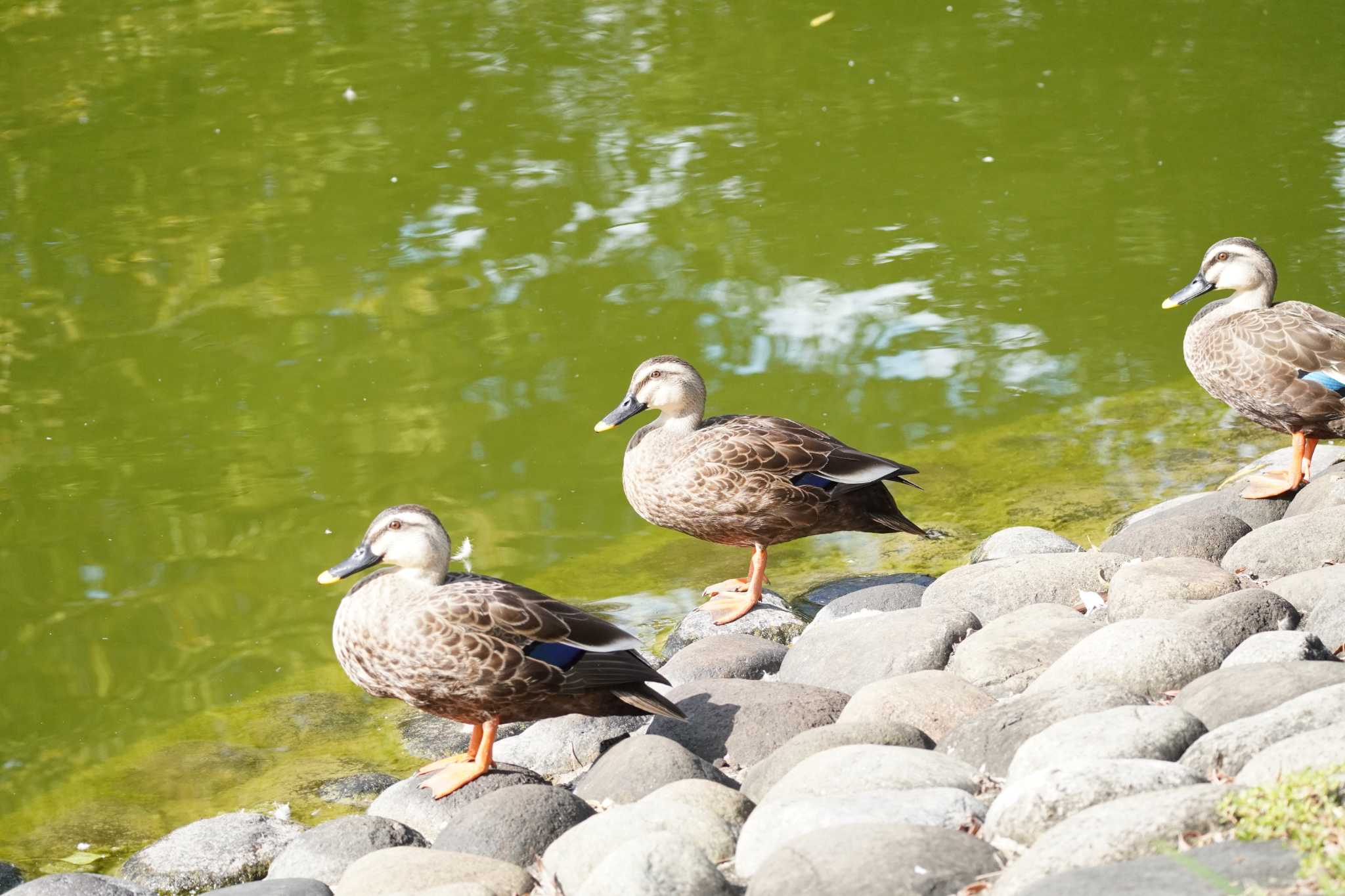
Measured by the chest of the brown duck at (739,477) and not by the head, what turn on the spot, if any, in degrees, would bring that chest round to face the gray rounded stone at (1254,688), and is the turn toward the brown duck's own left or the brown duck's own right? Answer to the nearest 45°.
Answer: approximately 135° to the brown duck's own left

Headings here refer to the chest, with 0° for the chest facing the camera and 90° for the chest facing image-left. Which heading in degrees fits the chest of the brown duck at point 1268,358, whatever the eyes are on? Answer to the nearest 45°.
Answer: approximately 90°

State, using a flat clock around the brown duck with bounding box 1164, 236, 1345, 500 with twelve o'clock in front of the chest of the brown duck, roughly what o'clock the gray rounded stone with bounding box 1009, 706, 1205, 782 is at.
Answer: The gray rounded stone is roughly at 9 o'clock from the brown duck.

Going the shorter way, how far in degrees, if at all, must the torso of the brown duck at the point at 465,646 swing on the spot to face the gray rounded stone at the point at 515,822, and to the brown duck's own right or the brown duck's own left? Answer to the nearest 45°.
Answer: approximately 90° to the brown duck's own left

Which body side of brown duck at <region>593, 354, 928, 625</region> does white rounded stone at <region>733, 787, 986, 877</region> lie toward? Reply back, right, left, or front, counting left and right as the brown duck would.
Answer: left

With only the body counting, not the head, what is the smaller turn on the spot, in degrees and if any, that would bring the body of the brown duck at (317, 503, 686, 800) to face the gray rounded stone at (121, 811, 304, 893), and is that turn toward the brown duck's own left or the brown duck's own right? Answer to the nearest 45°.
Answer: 0° — it already faces it

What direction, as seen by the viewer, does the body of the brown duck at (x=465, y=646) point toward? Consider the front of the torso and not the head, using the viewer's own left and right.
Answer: facing to the left of the viewer

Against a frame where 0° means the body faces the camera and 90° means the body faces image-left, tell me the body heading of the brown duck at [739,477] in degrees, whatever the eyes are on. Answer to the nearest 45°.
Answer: approximately 90°

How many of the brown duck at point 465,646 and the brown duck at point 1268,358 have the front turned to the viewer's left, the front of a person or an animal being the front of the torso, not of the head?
2
